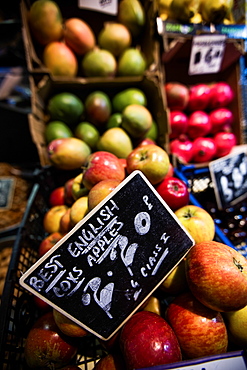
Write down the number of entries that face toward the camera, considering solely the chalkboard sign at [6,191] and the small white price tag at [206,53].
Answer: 2

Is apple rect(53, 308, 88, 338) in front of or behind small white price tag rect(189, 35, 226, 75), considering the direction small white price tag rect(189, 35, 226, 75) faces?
in front

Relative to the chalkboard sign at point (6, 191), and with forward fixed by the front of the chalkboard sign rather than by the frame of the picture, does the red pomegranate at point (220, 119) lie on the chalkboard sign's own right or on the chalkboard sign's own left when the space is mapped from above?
on the chalkboard sign's own left

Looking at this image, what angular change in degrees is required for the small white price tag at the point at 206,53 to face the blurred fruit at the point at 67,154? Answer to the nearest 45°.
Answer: approximately 45° to its right

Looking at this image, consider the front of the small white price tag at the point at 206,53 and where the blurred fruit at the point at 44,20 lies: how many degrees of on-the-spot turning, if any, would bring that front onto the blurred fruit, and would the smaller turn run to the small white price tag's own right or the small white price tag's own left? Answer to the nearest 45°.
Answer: approximately 90° to the small white price tag's own right

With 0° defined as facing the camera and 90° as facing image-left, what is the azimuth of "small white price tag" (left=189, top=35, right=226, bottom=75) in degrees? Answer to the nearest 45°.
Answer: approximately 0°

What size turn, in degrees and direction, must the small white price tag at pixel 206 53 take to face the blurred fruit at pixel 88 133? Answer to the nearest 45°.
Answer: approximately 45° to its right

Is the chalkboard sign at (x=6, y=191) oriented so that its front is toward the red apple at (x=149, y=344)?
yes
